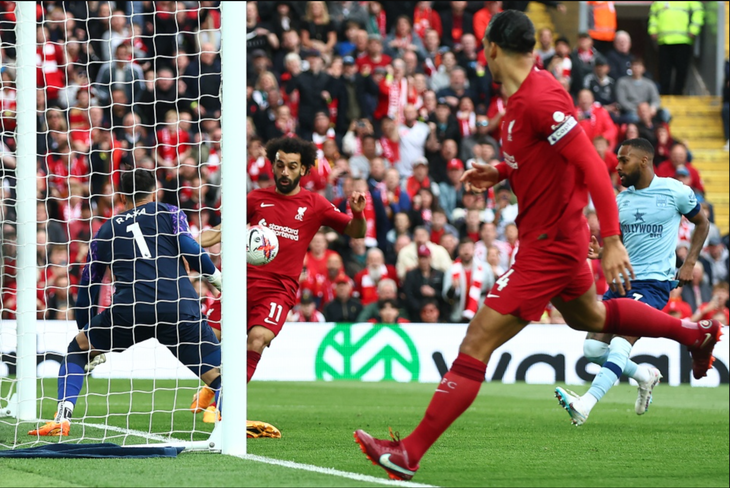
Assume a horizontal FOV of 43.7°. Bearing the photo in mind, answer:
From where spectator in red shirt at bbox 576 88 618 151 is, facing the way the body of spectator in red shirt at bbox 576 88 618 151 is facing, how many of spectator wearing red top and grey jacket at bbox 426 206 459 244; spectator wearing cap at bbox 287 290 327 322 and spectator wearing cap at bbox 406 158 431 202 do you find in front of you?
3

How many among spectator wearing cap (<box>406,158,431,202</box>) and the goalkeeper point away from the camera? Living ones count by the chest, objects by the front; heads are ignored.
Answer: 1

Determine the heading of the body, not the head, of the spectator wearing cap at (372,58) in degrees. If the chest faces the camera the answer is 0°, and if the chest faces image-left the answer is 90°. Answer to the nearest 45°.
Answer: approximately 0°

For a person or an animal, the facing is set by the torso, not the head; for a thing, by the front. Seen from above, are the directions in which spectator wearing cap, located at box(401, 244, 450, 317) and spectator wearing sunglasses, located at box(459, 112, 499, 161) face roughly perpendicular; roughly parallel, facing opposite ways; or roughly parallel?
roughly parallel

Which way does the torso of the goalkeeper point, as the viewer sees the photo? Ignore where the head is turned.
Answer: away from the camera

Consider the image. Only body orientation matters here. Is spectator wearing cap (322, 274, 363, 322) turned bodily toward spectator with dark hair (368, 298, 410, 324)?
no

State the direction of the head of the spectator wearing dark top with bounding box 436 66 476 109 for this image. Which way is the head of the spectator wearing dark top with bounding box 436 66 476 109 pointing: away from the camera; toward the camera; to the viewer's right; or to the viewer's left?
toward the camera

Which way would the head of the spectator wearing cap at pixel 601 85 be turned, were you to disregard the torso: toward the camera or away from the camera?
toward the camera

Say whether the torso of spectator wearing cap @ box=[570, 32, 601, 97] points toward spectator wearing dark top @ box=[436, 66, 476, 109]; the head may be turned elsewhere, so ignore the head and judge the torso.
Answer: no

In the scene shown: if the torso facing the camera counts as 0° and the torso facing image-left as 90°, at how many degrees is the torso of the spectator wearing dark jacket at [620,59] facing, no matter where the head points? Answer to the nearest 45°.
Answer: approximately 0°

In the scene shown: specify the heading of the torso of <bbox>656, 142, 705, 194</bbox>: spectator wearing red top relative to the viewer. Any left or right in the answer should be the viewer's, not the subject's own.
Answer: facing the viewer

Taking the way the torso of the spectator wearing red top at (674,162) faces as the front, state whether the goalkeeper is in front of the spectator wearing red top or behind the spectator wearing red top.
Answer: in front

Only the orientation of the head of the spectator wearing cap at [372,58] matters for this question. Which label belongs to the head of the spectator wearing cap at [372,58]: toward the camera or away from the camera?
toward the camera

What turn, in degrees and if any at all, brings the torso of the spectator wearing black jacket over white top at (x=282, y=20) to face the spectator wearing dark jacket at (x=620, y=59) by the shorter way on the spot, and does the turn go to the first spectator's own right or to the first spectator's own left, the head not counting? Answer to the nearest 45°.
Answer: approximately 90° to the first spectator's own left

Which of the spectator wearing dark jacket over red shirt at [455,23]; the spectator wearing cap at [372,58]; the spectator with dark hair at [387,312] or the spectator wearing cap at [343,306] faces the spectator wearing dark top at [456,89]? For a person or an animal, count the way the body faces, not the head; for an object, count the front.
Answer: the spectator wearing dark jacket over red shirt at [455,23]

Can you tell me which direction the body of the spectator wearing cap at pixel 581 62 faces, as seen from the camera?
toward the camera

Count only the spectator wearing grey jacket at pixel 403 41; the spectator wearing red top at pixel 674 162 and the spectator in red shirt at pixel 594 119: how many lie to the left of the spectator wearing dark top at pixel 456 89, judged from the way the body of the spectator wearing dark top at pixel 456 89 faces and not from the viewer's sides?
2
